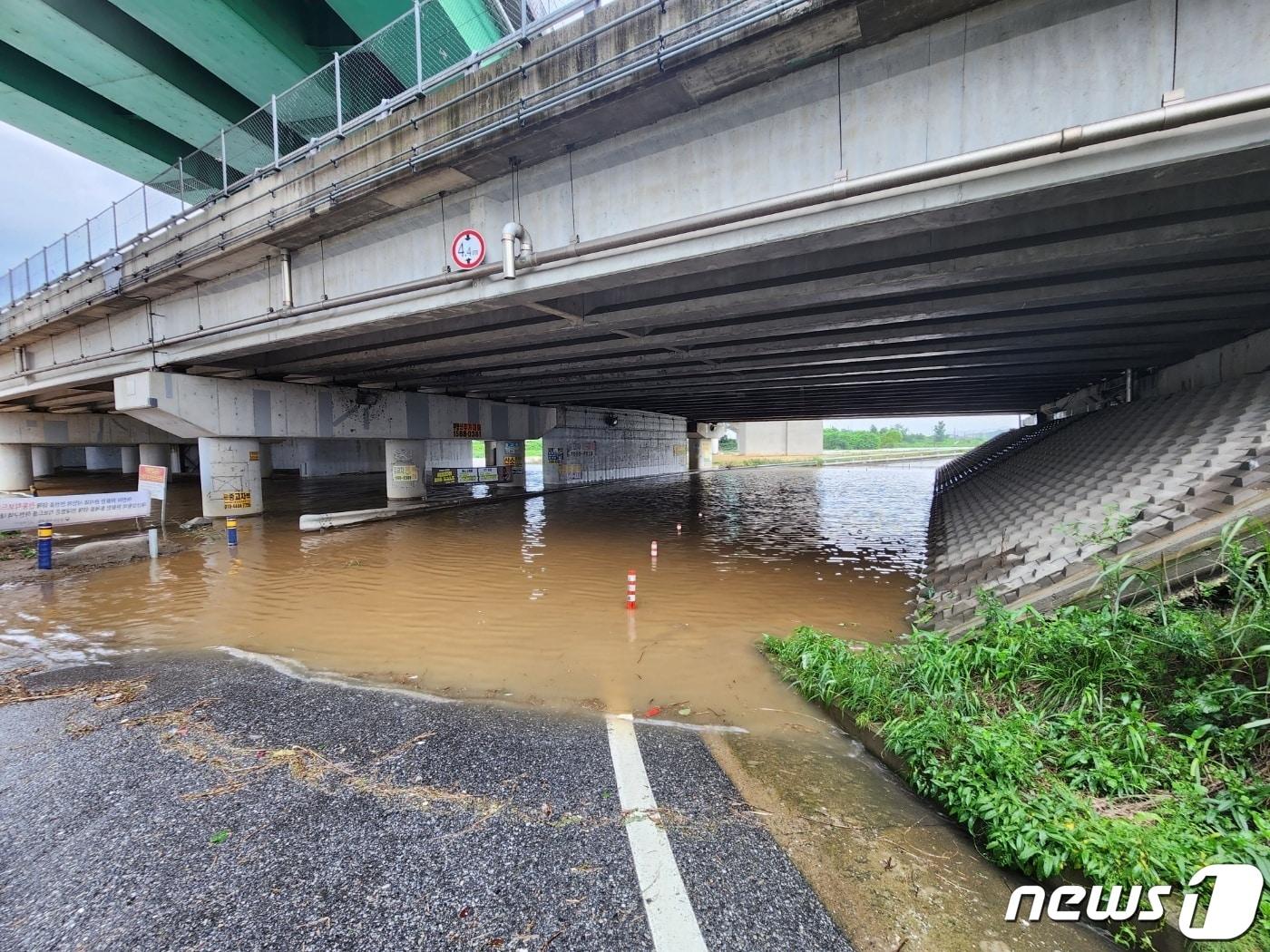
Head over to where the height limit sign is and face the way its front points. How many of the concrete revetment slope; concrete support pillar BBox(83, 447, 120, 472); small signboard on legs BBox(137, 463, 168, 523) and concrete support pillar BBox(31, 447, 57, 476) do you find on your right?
3

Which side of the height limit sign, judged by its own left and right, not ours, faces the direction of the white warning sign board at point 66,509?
right

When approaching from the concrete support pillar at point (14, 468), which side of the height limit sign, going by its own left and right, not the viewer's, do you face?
right

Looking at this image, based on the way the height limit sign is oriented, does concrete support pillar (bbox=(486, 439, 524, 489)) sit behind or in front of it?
behind

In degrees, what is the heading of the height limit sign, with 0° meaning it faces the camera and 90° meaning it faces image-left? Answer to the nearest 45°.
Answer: approximately 45°

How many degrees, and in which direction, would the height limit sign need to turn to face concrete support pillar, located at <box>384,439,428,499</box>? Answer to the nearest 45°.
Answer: approximately 135° to its right

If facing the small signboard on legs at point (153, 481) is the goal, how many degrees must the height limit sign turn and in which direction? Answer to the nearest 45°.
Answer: approximately 90° to its right

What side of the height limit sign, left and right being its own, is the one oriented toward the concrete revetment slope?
left

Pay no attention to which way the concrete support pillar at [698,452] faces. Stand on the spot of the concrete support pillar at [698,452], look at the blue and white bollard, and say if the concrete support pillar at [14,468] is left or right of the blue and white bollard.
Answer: right

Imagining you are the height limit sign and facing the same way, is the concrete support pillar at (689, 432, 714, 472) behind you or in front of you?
behind
